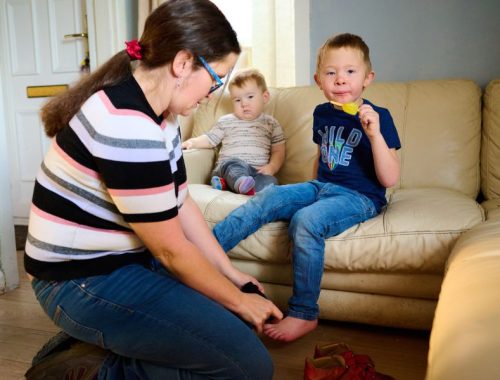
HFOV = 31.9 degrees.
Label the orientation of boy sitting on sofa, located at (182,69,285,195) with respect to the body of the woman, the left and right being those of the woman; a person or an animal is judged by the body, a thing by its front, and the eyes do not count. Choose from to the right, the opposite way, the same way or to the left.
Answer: to the right

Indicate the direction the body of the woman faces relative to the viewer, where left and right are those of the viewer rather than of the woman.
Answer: facing to the right of the viewer

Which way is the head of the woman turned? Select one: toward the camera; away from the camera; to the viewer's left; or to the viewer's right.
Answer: to the viewer's right

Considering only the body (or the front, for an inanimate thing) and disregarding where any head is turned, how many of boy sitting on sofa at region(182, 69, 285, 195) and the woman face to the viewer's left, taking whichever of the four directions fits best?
0

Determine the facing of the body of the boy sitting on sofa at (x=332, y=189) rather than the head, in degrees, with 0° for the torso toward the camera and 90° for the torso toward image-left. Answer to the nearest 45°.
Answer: approximately 45°

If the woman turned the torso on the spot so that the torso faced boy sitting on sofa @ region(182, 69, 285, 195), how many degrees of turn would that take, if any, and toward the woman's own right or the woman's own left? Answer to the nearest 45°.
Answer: approximately 90° to the woman's own left

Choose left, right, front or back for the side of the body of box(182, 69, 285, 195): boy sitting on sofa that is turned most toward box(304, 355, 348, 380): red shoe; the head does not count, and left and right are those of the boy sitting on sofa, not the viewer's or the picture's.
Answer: front
